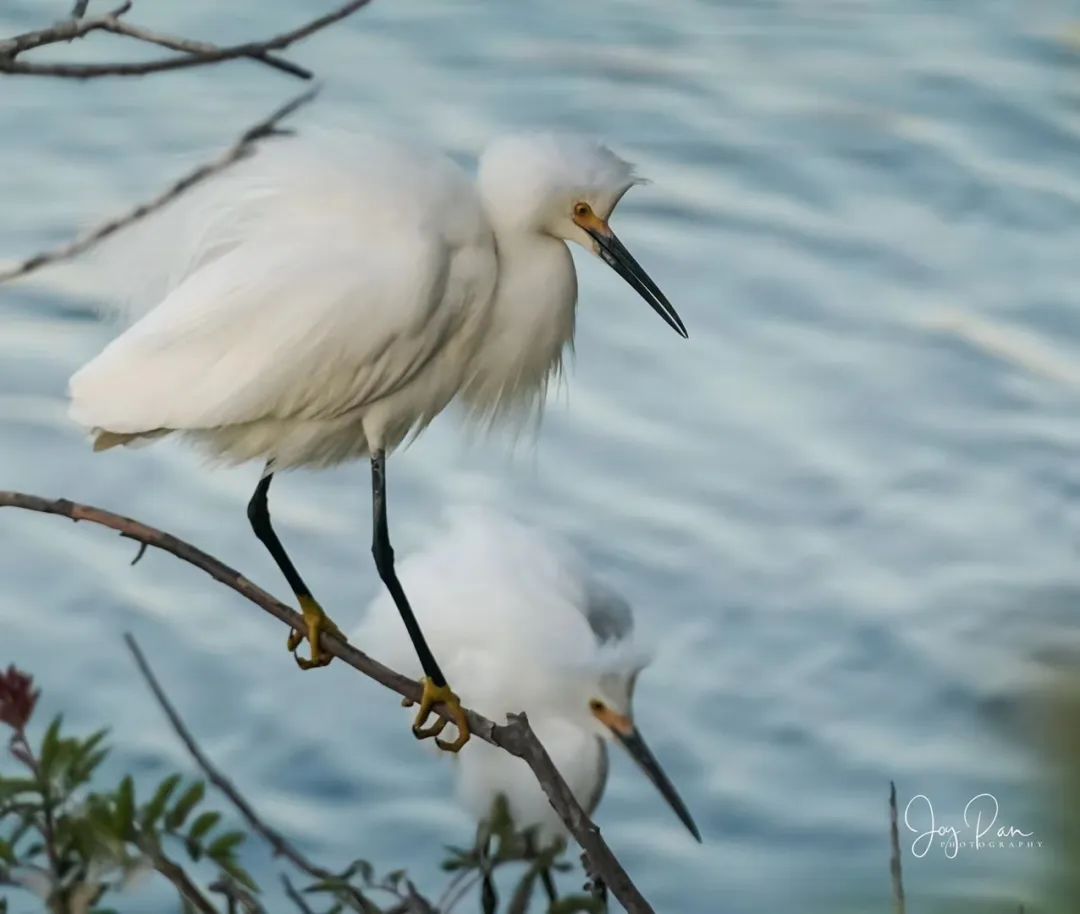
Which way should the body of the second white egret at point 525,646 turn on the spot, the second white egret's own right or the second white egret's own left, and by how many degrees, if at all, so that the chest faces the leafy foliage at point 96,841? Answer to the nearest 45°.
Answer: approximately 90° to the second white egret's own right

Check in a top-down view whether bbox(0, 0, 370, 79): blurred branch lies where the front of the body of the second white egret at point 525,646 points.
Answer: no

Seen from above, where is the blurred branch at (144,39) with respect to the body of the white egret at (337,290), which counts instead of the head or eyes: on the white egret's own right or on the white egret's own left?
on the white egret's own right

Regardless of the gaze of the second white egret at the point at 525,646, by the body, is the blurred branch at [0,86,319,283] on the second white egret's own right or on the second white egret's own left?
on the second white egret's own right

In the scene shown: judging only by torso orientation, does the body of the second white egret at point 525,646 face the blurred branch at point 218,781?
no

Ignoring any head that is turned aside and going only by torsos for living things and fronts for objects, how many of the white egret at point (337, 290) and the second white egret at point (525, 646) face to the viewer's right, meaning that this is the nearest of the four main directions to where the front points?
2

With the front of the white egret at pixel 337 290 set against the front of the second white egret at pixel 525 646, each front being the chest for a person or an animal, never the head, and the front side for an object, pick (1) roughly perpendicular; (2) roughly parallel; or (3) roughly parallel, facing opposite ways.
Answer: roughly parallel

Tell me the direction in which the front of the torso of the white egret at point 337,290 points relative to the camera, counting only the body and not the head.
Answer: to the viewer's right

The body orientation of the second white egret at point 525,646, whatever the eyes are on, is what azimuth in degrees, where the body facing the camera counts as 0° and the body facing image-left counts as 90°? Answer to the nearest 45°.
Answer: approximately 270°
